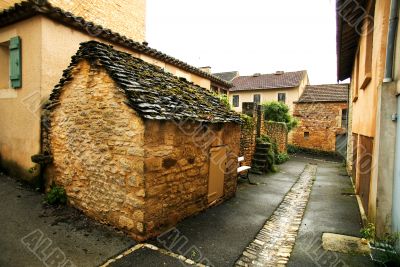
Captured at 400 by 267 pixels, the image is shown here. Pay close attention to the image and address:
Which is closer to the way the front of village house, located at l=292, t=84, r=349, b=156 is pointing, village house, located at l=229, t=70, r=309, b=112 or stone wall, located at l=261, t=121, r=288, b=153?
the stone wall

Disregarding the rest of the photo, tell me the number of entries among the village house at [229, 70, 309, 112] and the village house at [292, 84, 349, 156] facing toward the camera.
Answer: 2

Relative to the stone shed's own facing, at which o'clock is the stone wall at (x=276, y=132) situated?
The stone wall is roughly at 9 o'clock from the stone shed.

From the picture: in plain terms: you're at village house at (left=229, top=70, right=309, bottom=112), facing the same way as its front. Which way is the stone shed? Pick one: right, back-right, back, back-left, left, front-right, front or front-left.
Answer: front

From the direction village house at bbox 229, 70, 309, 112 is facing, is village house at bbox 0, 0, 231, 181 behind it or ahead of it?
ahead

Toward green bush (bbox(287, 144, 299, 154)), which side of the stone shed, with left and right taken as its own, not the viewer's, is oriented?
left

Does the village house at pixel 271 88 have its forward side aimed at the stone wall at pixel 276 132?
yes

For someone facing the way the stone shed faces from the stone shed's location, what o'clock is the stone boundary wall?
The stone boundary wall is roughly at 9 o'clock from the stone shed.

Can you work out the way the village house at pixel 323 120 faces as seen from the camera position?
facing the viewer

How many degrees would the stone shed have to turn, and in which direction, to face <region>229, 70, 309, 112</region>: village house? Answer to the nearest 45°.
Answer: approximately 90° to its left

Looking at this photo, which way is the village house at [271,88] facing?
toward the camera

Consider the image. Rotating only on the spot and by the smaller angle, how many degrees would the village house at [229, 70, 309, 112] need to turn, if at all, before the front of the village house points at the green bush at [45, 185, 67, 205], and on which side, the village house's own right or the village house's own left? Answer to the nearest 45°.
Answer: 0° — it already faces it

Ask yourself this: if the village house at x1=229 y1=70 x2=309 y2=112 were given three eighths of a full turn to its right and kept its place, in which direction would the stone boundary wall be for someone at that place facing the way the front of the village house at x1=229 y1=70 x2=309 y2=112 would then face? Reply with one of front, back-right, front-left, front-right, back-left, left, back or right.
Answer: back-left

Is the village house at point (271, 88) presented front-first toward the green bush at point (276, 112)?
yes

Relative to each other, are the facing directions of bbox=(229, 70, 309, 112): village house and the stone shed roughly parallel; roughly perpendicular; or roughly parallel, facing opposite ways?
roughly perpendicular

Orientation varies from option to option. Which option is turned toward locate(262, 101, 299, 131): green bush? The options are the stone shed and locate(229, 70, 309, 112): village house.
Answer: the village house

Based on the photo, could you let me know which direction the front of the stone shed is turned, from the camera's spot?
facing the viewer and to the right of the viewer
